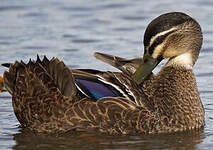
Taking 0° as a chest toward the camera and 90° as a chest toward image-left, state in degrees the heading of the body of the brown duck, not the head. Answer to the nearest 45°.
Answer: approximately 270°
